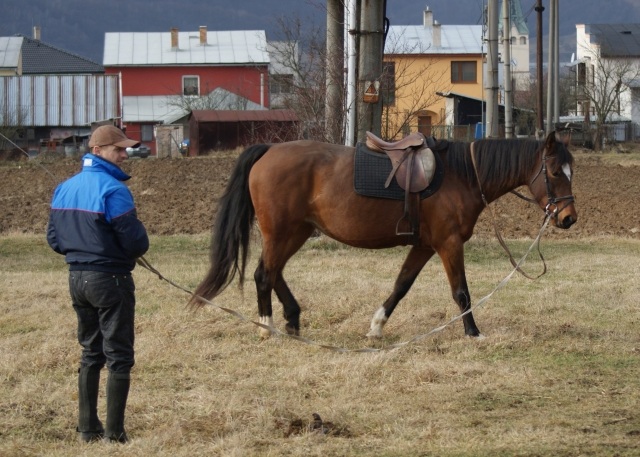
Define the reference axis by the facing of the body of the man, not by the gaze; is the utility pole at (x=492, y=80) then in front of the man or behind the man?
in front

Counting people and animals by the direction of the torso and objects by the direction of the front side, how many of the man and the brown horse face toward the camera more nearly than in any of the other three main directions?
0

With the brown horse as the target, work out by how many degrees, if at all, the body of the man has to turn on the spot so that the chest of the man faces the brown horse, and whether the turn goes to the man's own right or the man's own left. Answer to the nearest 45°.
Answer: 0° — they already face it

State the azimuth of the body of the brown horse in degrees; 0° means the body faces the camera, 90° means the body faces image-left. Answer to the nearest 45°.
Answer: approximately 270°

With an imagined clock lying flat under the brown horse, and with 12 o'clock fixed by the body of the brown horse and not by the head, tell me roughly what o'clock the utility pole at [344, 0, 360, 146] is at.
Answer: The utility pole is roughly at 9 o'clock from the brown horse.

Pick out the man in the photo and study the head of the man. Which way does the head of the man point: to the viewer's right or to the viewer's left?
to the viewer's right

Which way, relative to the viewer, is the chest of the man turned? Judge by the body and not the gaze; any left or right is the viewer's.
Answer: facing away from the viewer and to the right of the viewer
